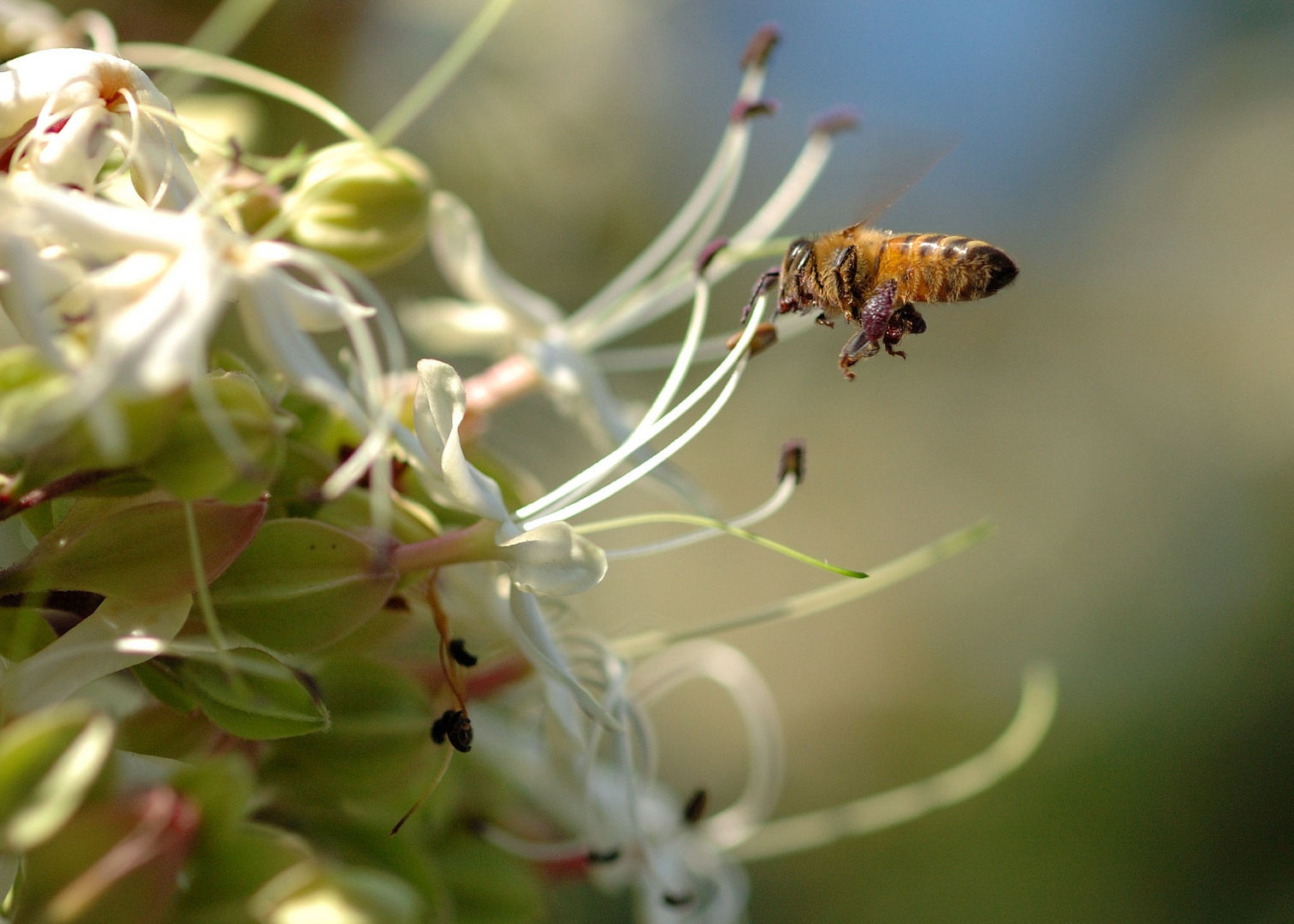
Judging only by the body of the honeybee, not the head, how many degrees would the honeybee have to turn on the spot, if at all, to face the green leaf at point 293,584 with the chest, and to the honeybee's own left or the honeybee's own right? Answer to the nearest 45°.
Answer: approximately 45° to the honeybee's own left

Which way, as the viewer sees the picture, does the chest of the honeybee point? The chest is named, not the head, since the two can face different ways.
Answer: to the viewer's left

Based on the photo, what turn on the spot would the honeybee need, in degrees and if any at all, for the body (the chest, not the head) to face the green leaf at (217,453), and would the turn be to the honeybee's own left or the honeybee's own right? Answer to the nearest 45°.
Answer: approximately 45° to the honeybee's own left

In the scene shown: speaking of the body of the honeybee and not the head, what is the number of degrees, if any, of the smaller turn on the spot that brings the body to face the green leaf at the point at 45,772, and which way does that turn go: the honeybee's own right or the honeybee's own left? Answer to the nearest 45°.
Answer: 0° — it already faces it
